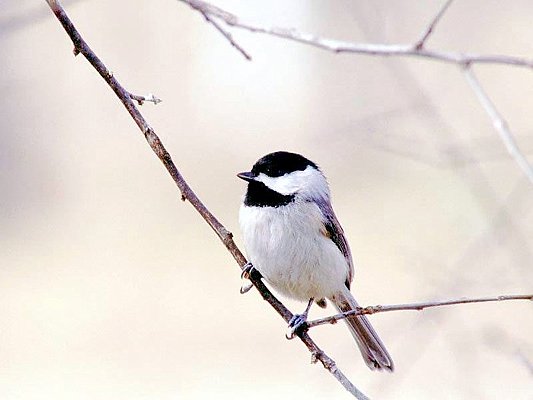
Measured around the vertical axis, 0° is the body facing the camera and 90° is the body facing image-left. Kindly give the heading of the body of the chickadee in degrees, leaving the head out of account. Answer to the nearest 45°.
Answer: approximately 45°

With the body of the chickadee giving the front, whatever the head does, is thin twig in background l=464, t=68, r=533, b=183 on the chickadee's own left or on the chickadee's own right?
on the chickadee's own left
